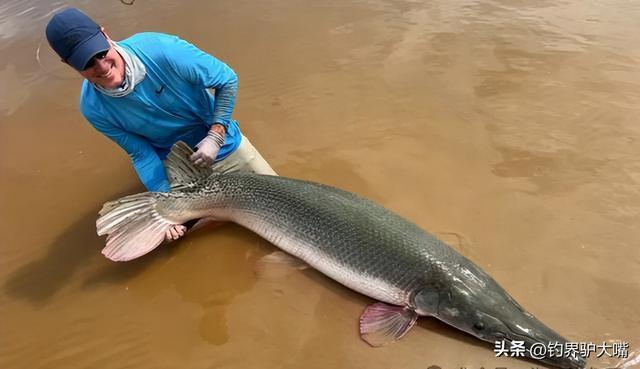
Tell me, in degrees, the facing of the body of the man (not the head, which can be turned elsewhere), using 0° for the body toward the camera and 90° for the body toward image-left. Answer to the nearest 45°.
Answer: approximately 0°
